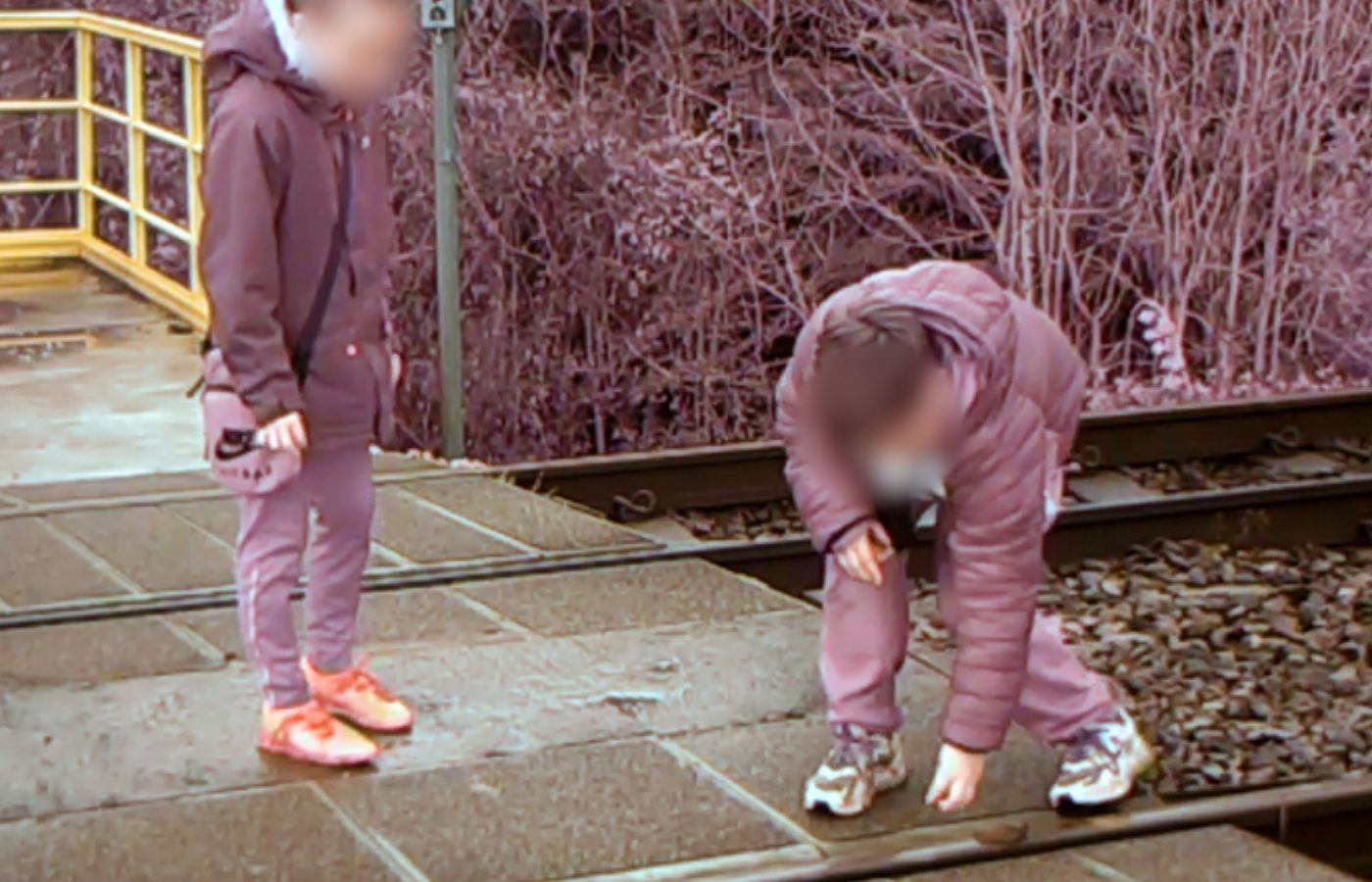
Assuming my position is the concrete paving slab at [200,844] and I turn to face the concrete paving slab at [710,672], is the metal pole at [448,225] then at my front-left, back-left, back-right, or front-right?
front-left

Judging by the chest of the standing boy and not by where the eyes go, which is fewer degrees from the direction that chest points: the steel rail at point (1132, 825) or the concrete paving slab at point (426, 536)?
the steel rail

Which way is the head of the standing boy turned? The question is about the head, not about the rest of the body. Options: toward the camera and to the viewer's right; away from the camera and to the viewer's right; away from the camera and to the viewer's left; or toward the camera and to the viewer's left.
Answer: toward the camera and to the viewer's right

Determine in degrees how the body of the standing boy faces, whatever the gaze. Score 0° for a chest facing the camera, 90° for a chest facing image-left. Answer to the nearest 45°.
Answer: approximately 315°

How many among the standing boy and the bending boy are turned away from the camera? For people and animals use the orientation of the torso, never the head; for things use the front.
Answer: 0

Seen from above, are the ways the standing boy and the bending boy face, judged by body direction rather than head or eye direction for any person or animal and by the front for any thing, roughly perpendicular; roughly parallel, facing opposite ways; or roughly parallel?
roughly perpendicular

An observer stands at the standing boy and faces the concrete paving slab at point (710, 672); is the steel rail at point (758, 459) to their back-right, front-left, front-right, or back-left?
front-left

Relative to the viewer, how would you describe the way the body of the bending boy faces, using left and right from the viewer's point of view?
facing the viewer and to the left of the viewer

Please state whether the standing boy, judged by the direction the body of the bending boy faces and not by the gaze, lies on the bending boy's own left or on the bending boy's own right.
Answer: on the bending boy's own right

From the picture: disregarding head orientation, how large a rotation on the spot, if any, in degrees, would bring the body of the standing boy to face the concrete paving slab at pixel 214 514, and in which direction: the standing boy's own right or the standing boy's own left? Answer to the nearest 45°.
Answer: approximately 135° to the standing boy's own left
